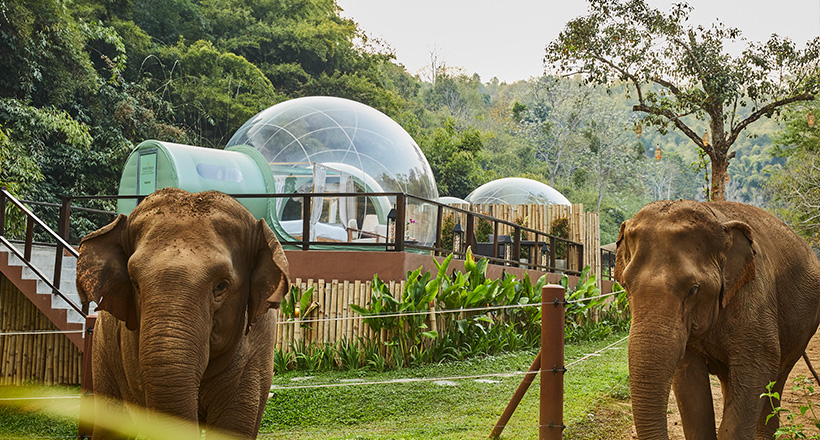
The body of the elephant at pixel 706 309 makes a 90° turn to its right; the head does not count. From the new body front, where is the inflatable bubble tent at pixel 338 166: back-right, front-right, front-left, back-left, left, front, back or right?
front

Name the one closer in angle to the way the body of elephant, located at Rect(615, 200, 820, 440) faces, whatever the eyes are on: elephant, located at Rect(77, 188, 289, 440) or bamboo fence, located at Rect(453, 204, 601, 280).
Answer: the elephant

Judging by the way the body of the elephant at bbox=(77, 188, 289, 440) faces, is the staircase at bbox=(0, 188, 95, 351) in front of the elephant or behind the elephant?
behind

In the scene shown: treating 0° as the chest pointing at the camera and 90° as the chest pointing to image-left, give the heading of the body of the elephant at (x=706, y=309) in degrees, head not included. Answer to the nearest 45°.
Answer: approximately 45°

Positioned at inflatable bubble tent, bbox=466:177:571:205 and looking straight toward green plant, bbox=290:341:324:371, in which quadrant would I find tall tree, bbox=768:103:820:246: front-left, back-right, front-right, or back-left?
back-left

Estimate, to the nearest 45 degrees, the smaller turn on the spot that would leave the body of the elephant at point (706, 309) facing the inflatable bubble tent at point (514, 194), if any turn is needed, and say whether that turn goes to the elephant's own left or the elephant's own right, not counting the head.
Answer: approximately 135° to the elephant's own right

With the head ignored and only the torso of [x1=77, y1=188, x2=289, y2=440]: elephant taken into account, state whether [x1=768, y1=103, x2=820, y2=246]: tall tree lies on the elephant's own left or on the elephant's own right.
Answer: on the elephant's own left

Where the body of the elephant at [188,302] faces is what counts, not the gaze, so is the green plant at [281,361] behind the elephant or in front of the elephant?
behind

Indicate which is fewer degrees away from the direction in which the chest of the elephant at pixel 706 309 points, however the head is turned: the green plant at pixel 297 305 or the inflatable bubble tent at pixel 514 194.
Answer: the green plant

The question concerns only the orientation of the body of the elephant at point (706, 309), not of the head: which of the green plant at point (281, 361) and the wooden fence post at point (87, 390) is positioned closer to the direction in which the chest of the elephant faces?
the wooden fence post

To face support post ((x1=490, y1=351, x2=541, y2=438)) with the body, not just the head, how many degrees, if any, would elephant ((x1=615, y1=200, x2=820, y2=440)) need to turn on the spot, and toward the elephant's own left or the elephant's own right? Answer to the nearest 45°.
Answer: approximately 45° to the elephant's own right

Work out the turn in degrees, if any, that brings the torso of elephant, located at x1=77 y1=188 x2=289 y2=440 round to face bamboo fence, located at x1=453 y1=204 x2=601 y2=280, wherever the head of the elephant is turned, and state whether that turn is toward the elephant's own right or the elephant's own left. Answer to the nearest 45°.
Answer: approximately 135° to the elephant's own left
